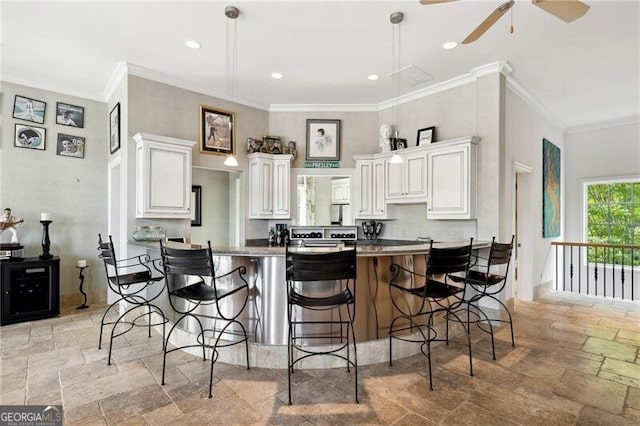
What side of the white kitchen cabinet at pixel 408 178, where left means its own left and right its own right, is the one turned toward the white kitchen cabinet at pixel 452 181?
left

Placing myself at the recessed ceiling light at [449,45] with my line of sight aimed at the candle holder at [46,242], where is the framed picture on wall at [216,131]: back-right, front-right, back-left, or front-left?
front-right

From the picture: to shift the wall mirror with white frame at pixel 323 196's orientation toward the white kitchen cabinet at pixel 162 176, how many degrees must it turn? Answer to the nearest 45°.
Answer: approximately 45° to its right

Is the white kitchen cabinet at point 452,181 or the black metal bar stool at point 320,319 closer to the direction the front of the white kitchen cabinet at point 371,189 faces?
the black metal bar stool

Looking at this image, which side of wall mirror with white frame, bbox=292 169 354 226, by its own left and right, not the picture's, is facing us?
front

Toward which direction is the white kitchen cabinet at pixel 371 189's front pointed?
toward the camera

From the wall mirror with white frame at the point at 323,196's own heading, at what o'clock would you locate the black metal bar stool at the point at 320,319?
The black metal bar stool is roughly at 12 o'clock from the wall mirror with white frame.

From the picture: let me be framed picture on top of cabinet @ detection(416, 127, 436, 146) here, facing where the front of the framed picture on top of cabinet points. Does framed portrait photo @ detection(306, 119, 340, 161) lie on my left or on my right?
on my right

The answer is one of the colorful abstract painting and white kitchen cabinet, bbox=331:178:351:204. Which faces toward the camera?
the white kitchen cabinet

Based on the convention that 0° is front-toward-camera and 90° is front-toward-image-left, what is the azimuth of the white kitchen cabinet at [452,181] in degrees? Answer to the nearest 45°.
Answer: approximately 45°

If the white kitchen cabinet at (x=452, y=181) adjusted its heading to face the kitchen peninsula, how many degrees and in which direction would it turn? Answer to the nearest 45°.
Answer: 0° — it already faces it

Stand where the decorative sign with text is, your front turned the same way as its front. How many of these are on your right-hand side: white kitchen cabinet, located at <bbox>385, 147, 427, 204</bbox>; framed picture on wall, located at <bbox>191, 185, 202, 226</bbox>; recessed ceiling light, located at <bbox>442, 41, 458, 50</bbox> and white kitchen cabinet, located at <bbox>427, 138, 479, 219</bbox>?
1

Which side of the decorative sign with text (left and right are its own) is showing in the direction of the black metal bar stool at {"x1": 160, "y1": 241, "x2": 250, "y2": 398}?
front

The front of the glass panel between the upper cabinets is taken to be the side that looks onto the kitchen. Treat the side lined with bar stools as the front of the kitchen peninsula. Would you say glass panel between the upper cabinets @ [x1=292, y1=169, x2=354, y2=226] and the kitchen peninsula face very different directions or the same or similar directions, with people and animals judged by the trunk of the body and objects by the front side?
same or similar directions

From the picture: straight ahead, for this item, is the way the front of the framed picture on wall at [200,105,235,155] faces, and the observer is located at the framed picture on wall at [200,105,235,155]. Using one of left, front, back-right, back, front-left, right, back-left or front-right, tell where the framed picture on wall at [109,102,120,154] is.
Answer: back-right

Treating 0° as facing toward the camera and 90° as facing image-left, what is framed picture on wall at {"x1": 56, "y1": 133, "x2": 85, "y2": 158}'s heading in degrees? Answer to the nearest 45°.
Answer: approximately 0°
